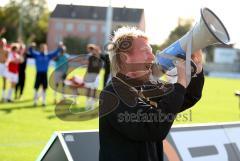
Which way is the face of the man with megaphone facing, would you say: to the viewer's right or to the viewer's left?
to the viewer's right

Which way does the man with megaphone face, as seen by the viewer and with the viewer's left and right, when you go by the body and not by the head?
facing to the right of the viewer
